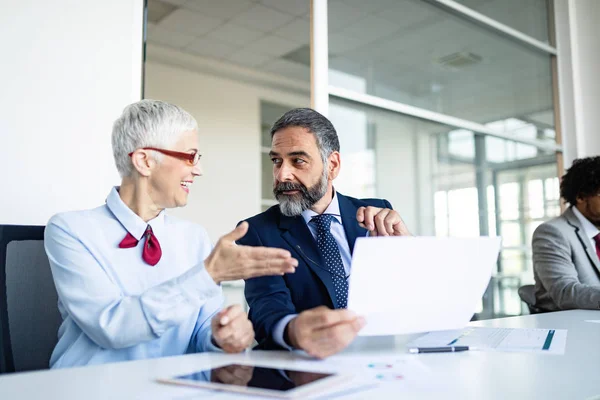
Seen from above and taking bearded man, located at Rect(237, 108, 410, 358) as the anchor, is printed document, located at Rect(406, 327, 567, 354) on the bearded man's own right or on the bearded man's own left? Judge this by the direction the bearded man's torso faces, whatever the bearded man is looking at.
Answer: on the bearded man's own left

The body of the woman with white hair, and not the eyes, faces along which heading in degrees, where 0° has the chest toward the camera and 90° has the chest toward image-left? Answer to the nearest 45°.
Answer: approximately 315°

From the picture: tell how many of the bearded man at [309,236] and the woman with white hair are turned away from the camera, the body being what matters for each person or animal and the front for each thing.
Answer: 0

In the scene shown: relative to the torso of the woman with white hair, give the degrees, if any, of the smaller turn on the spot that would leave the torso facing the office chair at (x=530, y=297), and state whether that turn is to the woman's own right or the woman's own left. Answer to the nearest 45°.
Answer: approximately 90° to the woman's own left

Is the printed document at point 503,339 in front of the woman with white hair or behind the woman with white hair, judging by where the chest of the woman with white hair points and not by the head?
in front

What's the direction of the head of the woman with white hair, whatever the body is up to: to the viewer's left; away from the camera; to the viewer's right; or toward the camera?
to the viewer's right

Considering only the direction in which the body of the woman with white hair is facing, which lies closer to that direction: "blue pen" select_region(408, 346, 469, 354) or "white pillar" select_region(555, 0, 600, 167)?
the blue pen

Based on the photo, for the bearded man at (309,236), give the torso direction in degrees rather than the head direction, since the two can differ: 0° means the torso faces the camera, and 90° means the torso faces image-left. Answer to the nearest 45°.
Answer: approximately 0°

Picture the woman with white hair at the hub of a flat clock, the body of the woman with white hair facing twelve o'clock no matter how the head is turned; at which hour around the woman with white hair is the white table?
The white table is roughly at 12 o'clock from the woman with white hair.

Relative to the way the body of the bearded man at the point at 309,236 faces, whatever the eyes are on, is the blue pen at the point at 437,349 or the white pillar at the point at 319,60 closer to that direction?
the blue pen

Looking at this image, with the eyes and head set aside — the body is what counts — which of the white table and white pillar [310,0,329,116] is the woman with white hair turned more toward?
the white table
